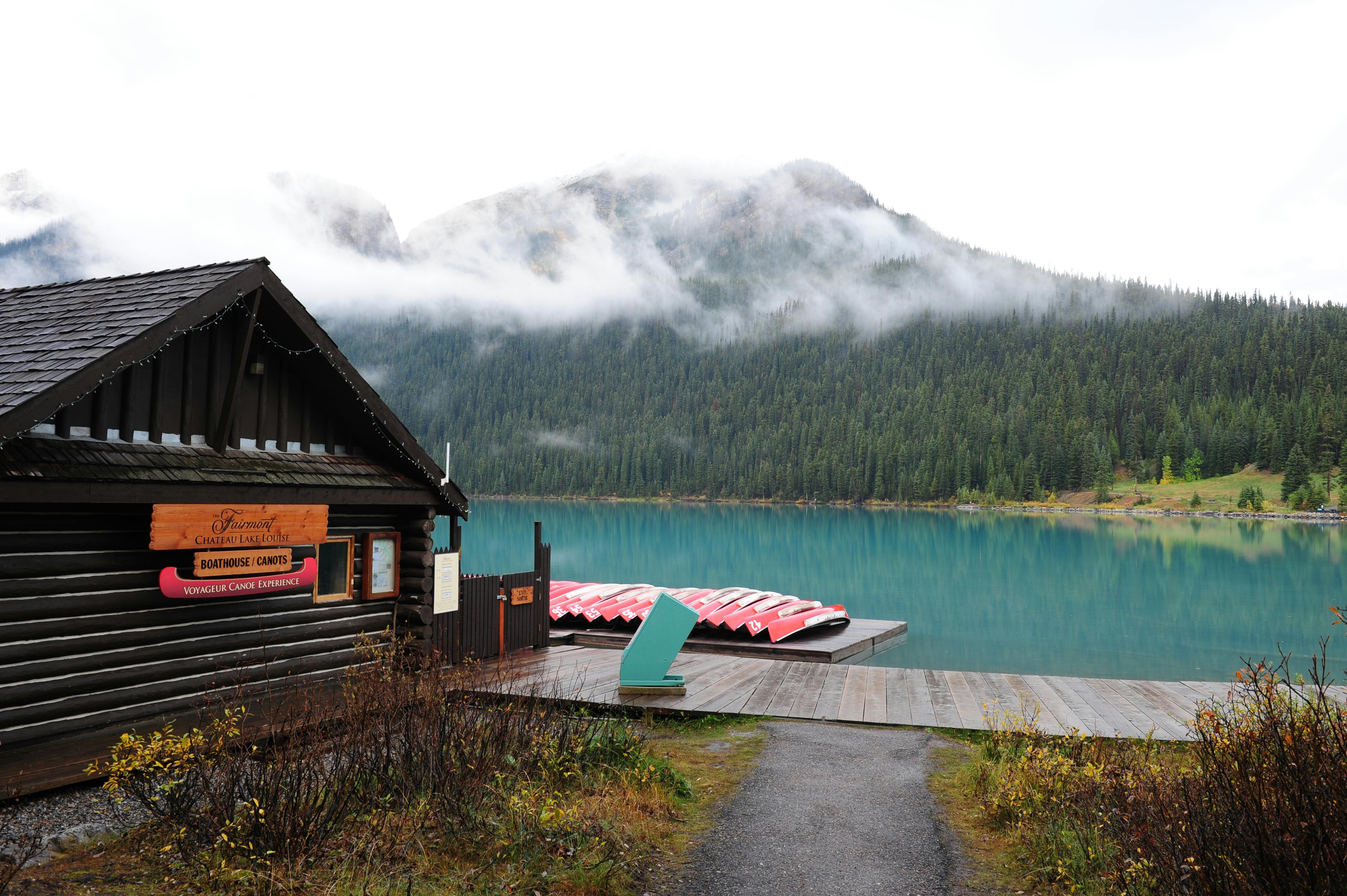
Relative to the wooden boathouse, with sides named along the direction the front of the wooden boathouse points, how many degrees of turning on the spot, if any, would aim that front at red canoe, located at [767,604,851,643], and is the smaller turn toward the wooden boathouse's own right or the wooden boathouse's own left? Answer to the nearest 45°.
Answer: approximately 90° to the wooden boathouse's own left

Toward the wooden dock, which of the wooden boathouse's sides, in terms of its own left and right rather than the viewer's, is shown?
left

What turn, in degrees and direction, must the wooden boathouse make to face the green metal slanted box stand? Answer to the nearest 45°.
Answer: approximately 45° to its left

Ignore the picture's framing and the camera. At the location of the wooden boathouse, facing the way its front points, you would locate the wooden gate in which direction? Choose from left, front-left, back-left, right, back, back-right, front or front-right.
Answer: left

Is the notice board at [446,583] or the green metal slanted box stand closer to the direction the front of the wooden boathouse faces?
the green metal slanted box stand

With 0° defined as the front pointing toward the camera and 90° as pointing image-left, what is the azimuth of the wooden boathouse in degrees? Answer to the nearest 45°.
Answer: approximately 315°
